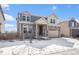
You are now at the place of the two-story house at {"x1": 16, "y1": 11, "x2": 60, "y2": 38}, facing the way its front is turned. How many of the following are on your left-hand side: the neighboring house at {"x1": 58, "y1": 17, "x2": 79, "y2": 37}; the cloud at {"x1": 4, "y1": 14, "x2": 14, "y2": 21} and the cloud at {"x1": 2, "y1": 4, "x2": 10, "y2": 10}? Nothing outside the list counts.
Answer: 1

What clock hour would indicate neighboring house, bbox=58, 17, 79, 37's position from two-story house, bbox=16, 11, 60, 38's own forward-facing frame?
The neighboring house is roughly at 9 o'clock from the two-story house.

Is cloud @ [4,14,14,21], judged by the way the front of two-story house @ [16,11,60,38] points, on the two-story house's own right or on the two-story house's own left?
on the two-story house's own right

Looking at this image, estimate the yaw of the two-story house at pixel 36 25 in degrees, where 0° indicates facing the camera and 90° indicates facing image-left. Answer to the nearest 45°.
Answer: approximately 0°

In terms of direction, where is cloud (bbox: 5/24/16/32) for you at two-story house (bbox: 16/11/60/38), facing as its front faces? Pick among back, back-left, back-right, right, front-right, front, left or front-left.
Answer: right
